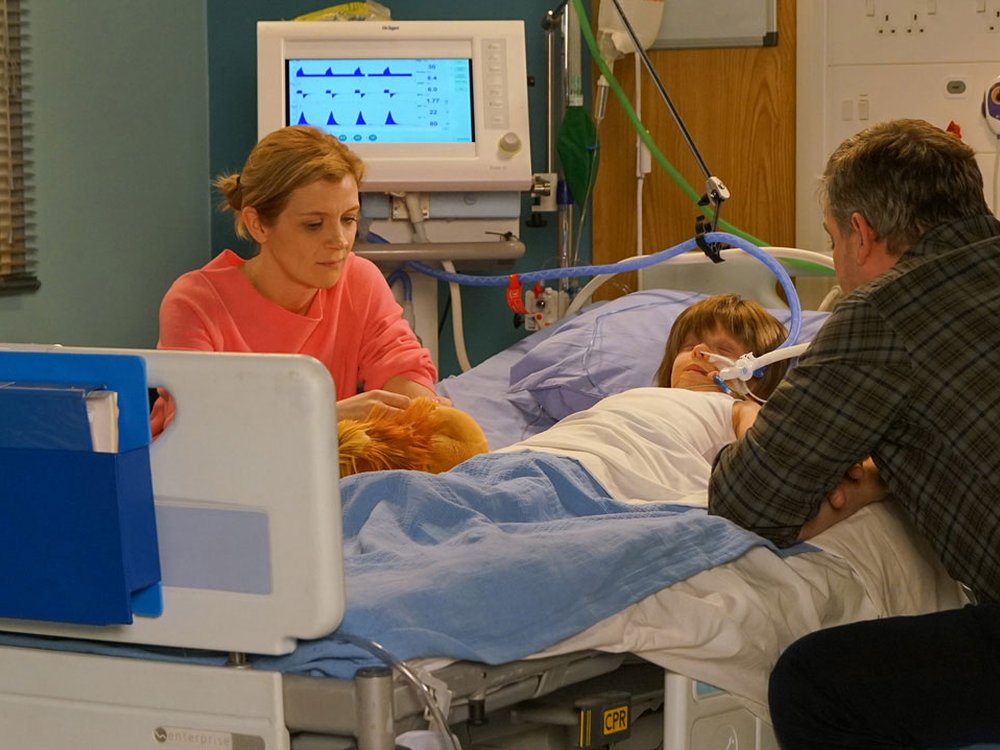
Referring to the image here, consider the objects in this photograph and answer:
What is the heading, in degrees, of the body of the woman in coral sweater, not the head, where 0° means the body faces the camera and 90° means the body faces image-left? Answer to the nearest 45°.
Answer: approximately 315°

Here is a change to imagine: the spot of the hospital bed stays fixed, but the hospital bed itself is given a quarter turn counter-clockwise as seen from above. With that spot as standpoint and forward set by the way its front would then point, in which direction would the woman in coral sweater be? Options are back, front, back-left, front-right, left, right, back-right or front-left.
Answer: back-left

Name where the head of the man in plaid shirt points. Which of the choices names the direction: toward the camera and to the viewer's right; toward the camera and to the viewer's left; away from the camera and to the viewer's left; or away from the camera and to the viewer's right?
away from the camera and to the viewer's left
